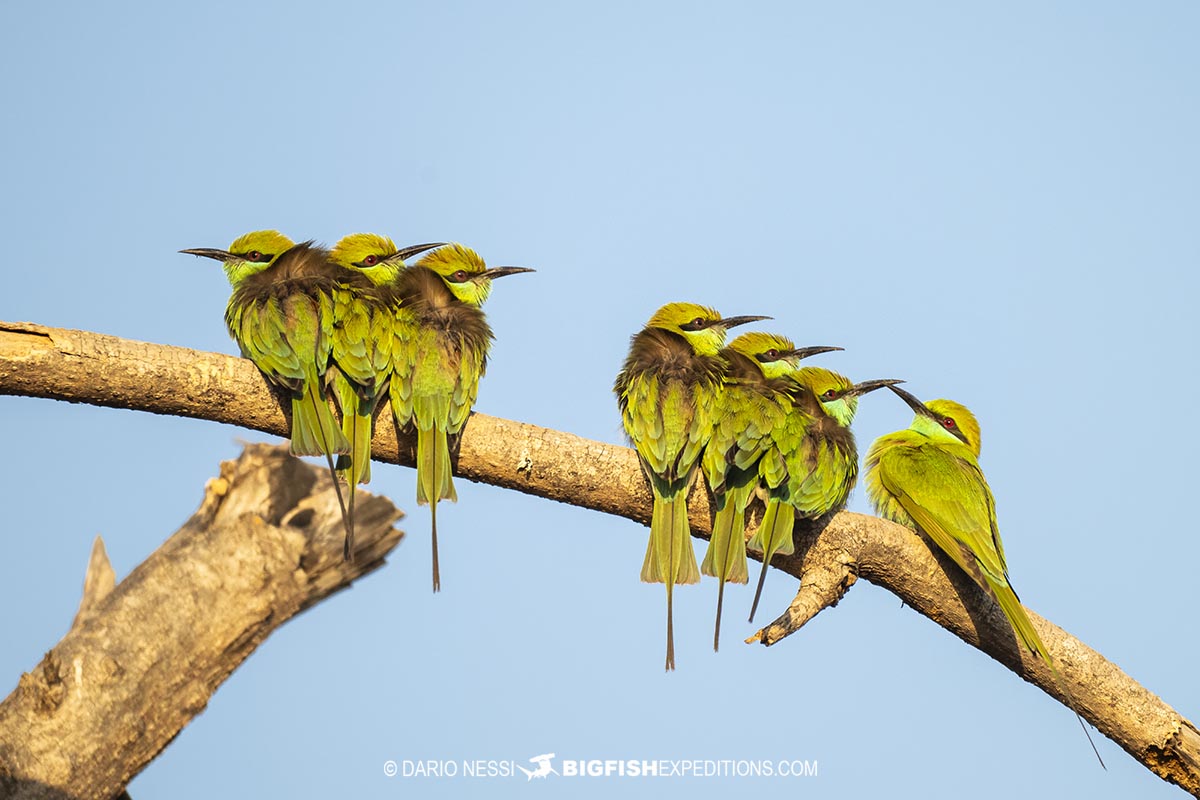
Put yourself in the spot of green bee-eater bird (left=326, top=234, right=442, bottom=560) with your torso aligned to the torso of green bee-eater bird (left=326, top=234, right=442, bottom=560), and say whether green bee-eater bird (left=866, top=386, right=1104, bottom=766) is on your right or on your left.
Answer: on your right

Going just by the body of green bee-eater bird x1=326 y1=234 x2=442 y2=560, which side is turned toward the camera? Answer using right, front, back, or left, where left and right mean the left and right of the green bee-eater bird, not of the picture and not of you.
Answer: back

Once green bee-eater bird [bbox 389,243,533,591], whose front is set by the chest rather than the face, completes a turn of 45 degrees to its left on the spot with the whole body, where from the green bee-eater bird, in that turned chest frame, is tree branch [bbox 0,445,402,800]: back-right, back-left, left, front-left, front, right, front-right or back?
left

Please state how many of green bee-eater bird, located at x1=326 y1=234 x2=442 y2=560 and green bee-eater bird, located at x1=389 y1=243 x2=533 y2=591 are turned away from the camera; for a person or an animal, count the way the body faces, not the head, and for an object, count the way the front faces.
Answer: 2

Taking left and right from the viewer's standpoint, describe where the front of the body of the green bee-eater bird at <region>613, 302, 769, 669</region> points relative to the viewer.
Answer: facing away from the viewer

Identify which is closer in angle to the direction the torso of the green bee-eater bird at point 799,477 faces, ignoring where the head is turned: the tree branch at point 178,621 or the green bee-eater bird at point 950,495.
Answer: the green bee-eater bird

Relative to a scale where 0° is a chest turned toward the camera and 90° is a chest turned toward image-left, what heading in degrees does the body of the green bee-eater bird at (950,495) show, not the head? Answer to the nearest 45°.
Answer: approximately 135°

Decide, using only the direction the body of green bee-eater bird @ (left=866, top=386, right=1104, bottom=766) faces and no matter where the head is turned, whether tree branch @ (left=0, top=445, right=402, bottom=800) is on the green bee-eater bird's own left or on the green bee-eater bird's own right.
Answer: on the green bee-eater bird's own left

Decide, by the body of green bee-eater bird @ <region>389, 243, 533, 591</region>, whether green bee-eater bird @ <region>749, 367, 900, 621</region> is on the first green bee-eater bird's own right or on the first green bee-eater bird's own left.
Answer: on the first green bee-eater bird's own right

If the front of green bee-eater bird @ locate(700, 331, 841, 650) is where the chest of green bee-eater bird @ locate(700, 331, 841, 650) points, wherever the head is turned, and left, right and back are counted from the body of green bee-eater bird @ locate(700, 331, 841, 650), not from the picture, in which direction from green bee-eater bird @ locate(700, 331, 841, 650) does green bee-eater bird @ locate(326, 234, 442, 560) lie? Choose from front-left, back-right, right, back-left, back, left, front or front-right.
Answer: back-left

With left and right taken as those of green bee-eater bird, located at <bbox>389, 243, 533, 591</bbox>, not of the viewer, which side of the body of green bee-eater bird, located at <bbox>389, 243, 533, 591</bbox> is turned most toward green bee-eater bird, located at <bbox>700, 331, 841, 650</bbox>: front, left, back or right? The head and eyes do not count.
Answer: right

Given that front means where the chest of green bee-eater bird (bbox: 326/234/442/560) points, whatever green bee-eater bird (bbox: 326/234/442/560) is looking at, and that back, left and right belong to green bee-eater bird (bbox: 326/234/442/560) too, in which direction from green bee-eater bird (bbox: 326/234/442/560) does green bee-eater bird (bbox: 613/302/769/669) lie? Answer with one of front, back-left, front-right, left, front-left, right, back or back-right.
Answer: right

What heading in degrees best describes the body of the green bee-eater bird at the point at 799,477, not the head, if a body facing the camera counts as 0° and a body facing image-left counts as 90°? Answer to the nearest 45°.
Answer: approximately 225°

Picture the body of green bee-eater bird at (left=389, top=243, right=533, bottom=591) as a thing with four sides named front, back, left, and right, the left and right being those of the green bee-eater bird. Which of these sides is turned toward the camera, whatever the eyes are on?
back
